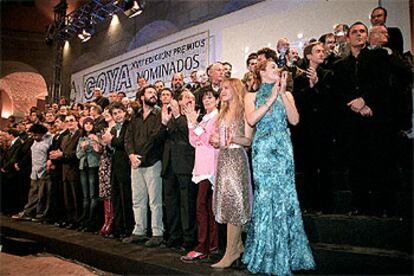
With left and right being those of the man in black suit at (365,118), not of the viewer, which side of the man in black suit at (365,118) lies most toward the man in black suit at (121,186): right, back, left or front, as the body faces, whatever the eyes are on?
right

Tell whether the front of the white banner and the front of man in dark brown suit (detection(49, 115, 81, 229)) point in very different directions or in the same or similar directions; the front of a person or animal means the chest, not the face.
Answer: same or similar directions

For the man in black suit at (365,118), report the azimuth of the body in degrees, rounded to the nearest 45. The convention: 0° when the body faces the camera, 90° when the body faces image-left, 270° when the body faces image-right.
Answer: approximately 0°

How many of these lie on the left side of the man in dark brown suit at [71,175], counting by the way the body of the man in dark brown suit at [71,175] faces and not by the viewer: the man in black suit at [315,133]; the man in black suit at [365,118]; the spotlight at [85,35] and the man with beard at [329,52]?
3

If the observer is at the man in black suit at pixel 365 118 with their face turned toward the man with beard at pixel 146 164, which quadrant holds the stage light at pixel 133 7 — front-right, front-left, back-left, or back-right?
front-right

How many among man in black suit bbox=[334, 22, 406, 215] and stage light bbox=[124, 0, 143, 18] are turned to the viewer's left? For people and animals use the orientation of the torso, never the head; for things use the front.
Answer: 0

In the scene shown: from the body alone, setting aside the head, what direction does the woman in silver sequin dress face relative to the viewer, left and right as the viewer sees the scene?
facing the viewer and to the left of the viewer

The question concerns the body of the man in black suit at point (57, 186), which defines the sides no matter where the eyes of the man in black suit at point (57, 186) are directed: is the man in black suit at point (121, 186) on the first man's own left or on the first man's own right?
on the first man's own left

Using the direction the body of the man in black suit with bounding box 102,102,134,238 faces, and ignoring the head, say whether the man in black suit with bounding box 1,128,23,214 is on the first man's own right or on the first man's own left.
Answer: on the first man's own right

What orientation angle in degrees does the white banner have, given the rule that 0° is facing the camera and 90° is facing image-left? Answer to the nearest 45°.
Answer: approximately 45°
